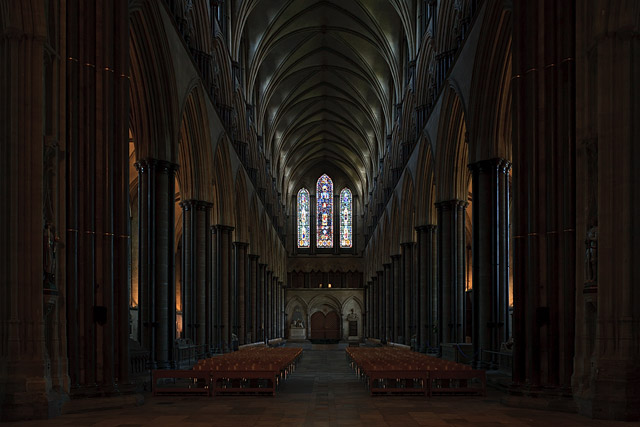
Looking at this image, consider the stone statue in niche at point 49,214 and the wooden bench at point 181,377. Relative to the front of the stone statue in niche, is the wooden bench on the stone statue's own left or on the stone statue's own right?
on the stone statue's own left

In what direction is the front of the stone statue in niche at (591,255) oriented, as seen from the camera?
facing the viewer and to the left of the viewer

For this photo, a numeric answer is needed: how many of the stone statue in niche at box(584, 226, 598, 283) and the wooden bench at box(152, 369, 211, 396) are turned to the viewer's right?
0

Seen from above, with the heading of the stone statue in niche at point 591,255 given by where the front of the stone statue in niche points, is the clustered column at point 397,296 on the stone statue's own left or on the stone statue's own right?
on the stone statue's own right

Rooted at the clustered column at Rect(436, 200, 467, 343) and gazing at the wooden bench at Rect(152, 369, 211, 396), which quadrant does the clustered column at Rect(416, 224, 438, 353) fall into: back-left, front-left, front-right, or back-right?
back-right

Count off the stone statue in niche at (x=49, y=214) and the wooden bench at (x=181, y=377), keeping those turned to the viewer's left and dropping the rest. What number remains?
0

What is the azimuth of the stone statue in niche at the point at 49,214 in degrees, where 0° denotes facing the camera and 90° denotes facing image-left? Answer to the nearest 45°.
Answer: approximately 315°
